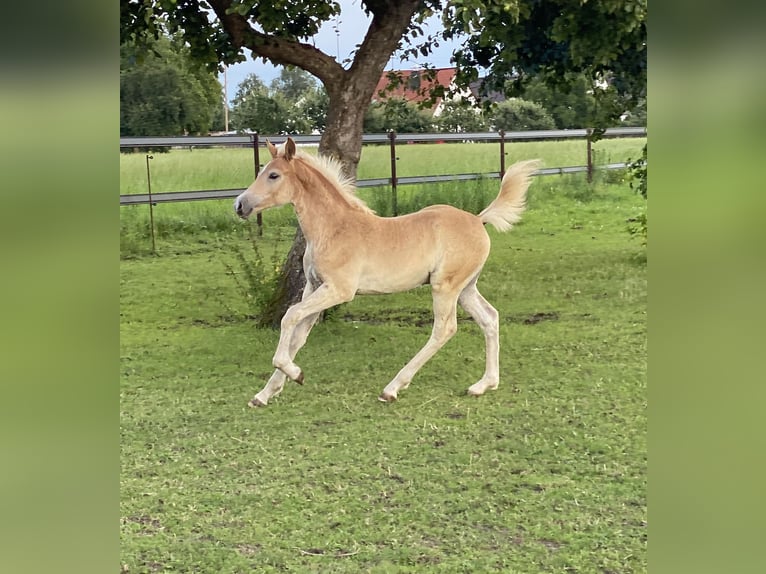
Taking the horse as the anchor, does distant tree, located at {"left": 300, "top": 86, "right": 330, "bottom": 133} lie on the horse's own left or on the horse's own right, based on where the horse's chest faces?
on the horse's own right

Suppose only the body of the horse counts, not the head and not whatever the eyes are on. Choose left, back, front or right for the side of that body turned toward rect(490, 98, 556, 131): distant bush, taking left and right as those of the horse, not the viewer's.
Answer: right

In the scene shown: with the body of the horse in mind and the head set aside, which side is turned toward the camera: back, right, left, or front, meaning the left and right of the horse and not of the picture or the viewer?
left

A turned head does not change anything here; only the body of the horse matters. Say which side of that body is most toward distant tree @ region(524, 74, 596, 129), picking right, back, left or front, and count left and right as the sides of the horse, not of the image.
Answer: right

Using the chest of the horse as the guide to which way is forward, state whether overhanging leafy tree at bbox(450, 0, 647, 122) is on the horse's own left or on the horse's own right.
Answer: on the horse's own right
